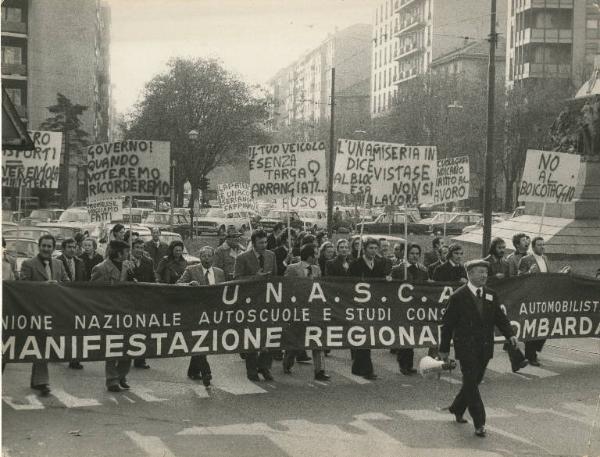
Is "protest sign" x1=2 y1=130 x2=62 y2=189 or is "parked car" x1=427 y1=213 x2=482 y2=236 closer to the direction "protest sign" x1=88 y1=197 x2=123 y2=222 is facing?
the protest sign

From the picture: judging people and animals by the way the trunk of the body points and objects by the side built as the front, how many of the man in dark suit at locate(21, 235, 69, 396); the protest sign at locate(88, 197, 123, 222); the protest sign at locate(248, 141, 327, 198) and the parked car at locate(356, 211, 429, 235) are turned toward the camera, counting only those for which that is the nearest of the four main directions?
3

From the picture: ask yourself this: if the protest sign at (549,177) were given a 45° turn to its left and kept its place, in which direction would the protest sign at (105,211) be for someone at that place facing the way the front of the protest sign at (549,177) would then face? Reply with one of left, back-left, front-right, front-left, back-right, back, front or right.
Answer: back-right

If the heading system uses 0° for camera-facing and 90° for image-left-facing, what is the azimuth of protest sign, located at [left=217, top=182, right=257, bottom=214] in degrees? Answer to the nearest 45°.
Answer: approximately 0°

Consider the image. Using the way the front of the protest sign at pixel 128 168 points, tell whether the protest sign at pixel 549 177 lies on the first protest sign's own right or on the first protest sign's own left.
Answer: on the first protest sign's own left

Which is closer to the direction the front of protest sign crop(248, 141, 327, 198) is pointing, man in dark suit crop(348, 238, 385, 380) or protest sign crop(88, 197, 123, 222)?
the man in dark suit

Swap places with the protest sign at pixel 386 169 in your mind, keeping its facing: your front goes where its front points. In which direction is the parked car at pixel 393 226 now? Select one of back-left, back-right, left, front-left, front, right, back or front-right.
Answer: back

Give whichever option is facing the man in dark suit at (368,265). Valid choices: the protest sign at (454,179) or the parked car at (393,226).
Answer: the protest sign

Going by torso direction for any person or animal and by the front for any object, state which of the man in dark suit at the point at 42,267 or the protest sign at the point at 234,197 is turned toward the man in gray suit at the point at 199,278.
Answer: the protest sign

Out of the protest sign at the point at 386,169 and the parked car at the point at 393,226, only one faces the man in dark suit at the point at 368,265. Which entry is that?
the protest sign

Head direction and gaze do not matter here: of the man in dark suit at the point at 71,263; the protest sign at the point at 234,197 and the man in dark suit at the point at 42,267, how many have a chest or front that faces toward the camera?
3

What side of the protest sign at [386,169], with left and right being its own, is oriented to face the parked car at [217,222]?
back
